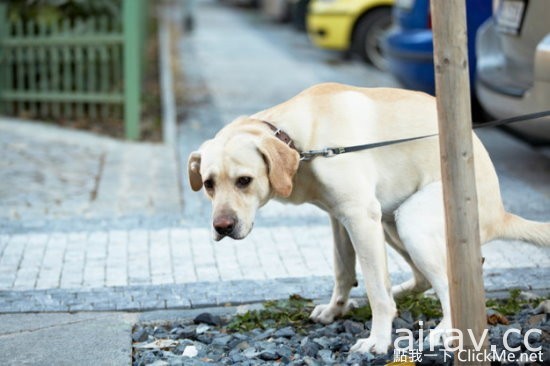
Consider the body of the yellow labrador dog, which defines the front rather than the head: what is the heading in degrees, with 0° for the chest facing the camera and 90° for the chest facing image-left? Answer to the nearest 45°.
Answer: approximately 45°

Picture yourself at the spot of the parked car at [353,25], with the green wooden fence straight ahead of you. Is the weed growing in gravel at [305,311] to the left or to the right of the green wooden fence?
left

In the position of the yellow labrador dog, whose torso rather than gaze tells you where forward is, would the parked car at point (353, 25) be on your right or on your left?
on your right

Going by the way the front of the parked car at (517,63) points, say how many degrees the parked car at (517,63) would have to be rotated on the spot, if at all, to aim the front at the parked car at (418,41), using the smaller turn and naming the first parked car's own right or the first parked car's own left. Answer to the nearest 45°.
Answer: approximately 90° to the first parked car's own left

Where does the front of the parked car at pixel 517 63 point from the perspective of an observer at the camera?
facing away from the viewer and to the right of the viewer

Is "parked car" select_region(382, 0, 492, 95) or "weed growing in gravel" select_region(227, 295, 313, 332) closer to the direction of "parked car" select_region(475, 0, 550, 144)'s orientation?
the parked car

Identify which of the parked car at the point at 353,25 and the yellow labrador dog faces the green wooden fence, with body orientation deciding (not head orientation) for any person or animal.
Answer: the parked car

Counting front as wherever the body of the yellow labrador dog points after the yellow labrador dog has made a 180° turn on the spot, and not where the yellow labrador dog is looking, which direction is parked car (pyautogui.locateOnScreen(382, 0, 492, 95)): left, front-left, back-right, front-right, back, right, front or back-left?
front-left
